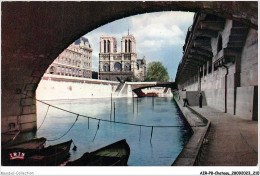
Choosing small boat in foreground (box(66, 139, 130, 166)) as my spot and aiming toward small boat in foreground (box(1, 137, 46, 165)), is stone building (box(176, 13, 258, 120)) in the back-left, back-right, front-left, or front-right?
back-right

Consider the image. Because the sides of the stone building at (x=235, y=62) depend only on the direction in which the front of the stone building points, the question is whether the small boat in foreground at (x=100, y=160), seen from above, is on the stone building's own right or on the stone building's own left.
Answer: on the stone building's own left

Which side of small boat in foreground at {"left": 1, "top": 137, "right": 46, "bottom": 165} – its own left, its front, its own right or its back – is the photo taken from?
right

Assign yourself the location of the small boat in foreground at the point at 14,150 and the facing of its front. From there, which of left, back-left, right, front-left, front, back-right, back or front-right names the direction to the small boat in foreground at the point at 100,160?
front-right

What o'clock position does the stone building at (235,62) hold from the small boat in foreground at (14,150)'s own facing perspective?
The stone building is roughly at 12 o'clock from the small boat in foreground.

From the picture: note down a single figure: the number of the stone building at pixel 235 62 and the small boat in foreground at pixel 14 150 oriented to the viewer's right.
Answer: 1

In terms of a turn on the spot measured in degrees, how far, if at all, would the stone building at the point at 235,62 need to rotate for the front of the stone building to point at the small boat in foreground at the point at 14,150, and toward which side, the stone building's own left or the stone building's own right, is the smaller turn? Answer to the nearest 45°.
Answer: approximately 45° to the stone building's own left

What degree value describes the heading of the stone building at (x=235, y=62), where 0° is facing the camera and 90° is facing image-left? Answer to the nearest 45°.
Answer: approximately 90°
